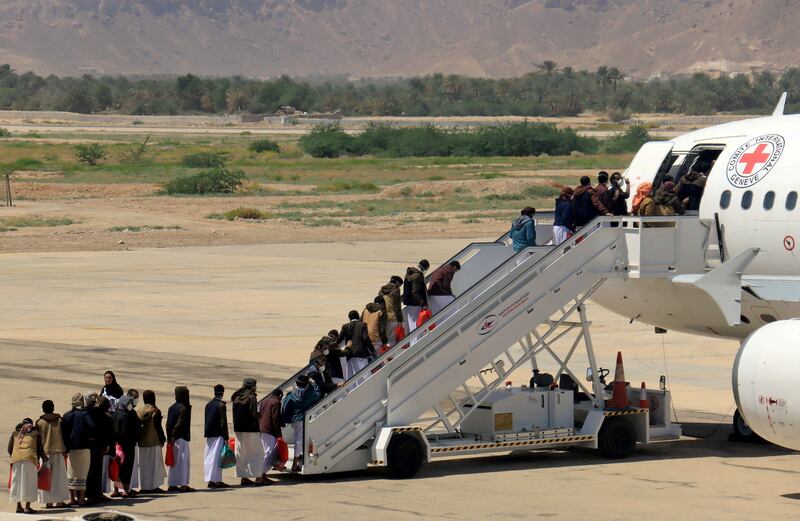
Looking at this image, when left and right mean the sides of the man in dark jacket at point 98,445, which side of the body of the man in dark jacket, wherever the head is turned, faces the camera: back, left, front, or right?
right

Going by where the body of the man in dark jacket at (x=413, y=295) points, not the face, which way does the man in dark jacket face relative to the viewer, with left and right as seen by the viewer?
facing to the right of the viewer

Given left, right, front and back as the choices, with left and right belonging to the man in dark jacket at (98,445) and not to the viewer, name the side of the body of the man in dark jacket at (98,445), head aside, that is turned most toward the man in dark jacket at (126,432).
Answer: front

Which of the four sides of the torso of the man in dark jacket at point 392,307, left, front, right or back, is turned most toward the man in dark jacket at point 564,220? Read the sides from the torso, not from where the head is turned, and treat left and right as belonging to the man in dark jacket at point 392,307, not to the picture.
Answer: front

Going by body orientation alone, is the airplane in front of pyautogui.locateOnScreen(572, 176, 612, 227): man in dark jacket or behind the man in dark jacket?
in front

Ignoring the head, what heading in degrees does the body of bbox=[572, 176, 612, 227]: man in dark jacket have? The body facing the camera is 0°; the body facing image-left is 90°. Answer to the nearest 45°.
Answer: approximately 225°

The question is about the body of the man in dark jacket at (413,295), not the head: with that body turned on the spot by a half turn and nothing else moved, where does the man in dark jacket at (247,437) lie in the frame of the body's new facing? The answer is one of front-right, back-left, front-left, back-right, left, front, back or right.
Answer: front-left

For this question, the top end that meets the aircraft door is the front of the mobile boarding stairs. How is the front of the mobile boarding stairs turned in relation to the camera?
facing to the right of the viewer

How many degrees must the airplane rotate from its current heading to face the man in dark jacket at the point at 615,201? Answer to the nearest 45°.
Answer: approximately 45° to its left
